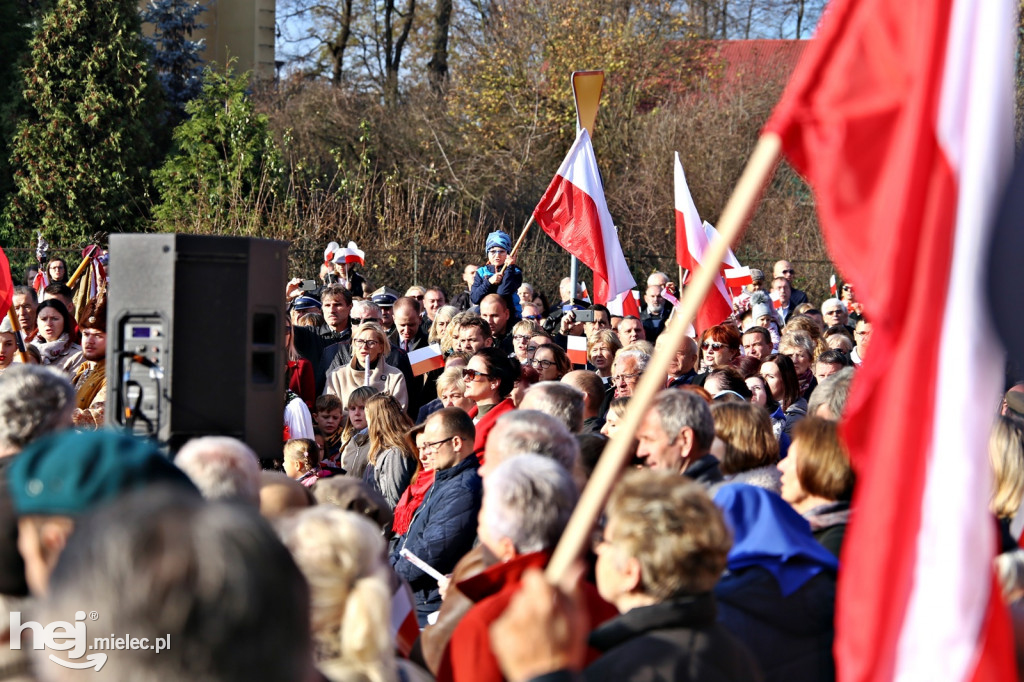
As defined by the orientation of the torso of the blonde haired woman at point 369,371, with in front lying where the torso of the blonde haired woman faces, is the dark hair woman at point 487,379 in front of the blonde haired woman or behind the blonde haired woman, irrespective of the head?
in front

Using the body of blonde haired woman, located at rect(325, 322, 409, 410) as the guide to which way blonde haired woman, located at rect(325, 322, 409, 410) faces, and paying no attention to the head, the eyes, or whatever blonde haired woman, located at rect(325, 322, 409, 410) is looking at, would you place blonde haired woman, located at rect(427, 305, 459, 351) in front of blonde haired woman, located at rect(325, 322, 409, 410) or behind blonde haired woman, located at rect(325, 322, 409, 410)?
behind

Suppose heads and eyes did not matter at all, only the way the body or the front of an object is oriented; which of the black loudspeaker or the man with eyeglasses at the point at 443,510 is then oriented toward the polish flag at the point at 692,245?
the black loudspeaker

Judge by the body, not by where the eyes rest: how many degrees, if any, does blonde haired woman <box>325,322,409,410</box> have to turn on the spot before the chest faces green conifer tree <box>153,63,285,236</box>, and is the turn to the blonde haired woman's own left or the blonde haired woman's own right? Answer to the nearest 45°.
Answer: approximately 180°

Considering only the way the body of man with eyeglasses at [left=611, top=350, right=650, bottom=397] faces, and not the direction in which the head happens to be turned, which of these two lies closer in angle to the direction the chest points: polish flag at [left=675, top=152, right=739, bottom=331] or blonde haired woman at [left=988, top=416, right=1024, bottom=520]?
the blonde haired woman

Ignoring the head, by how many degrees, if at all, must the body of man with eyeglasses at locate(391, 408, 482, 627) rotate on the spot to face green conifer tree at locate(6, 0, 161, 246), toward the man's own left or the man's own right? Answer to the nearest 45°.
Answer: approximately 90° to the man's own right

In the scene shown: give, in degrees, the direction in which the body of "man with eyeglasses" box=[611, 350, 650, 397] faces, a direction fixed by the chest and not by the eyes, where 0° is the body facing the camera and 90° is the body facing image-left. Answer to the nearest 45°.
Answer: approximately 45°

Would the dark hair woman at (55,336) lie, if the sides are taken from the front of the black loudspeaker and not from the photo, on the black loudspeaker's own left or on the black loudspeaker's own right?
on the black loudspeaker's own left

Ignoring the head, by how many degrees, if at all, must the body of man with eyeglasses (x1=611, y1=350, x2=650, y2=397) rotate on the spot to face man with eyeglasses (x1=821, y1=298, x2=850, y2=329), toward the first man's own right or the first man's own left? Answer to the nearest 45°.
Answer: approximately 180°

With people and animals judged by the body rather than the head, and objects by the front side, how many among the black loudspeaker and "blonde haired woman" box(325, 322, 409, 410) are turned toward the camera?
1
